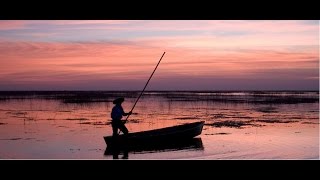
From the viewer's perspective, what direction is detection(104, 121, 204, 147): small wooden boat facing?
to the viewer's right
